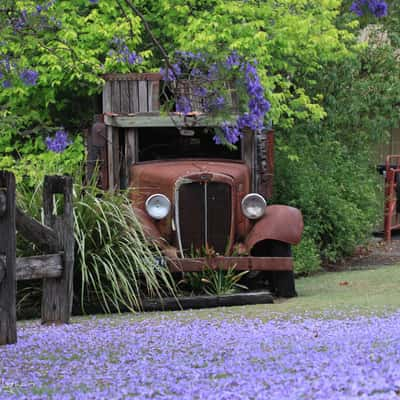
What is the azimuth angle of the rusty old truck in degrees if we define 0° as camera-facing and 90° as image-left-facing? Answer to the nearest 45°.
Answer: approximately 0°

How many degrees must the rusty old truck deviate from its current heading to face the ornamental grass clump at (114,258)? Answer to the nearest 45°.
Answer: approximately 45° to its right

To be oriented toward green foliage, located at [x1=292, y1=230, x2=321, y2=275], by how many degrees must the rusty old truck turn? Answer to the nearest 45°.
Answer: approximately 135° to its left

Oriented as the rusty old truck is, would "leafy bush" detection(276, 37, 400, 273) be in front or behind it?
behind

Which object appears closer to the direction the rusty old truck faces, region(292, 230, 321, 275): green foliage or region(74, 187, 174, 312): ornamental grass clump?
the ornamental grass clump
